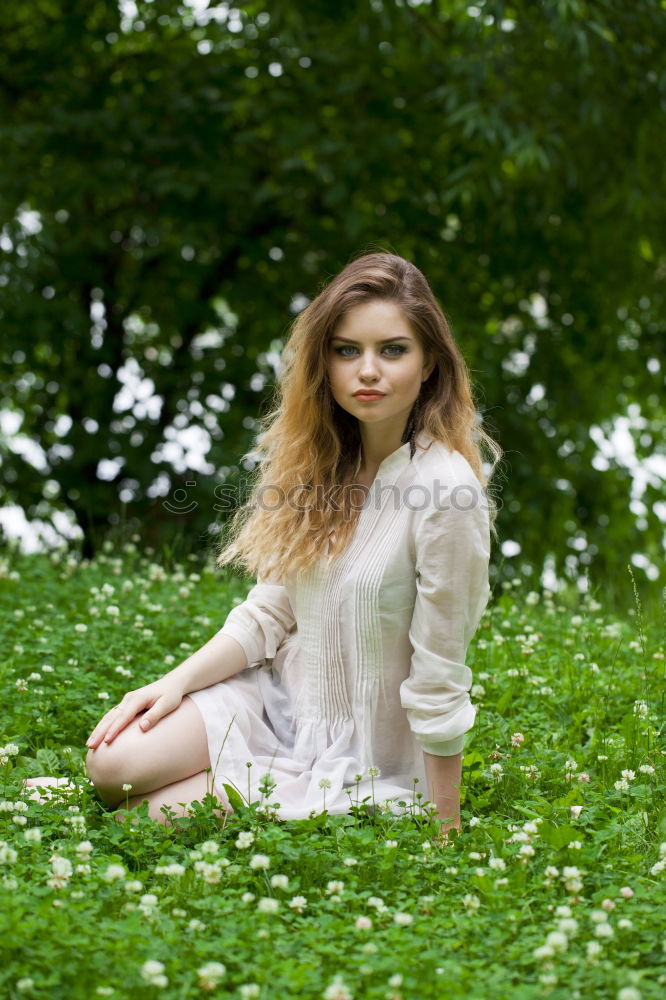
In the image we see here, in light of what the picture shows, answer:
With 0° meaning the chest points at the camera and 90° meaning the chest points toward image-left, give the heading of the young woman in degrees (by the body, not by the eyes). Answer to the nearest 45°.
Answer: approximately 45°
